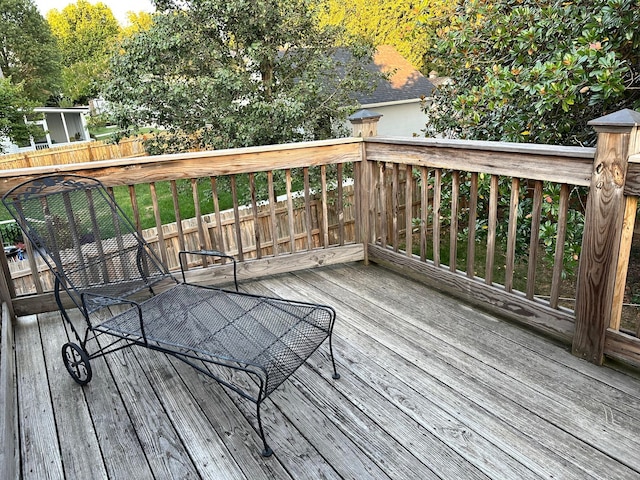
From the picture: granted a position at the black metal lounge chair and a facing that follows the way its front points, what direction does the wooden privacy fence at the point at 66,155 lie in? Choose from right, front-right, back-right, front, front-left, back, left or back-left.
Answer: back-left

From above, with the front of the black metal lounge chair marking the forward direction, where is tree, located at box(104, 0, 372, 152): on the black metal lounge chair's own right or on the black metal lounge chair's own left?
on the black metal lounge chair's own left

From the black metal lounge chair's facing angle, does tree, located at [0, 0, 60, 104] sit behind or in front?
behind

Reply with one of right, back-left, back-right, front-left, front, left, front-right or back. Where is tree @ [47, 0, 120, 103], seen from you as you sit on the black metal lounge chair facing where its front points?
back-left

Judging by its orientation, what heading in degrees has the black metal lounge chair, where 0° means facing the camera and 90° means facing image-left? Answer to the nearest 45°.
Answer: approximately 315°

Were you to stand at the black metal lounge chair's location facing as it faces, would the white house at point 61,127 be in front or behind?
behind

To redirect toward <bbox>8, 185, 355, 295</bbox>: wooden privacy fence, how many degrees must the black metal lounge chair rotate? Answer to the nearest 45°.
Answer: approximately 135° to its left

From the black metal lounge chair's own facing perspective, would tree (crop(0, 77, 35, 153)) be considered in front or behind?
behind
